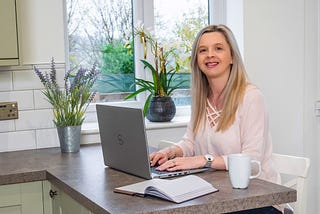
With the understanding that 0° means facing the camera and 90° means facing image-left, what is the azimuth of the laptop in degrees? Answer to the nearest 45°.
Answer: approximately 225°

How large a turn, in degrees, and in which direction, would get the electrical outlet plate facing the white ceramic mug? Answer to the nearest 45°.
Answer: approximately 45° to its left

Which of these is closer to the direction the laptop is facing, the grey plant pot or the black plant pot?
the black plant pot

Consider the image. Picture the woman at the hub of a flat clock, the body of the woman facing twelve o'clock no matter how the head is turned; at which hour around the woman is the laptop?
The laptop is roughly at 12 o'clock from the woman.

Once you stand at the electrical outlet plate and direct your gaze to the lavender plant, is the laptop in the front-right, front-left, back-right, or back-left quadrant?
front-right

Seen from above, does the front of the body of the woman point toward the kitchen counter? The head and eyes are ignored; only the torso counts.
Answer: yes

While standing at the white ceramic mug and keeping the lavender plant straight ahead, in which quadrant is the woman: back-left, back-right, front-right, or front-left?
front-right

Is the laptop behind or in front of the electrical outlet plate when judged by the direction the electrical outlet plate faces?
in front

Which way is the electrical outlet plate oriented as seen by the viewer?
toward the camera

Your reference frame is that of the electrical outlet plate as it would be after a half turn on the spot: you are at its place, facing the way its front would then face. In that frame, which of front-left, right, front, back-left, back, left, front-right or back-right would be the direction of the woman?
back-right

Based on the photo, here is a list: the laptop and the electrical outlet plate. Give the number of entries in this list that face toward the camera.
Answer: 1

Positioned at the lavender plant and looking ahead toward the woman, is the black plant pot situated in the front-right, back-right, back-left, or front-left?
front-left

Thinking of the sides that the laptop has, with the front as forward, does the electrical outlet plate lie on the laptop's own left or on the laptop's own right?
on the laptop's own left

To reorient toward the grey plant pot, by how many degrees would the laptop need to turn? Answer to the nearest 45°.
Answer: approximately 90° to its left

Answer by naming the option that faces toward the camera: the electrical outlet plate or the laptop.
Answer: the electrical outlet plate
